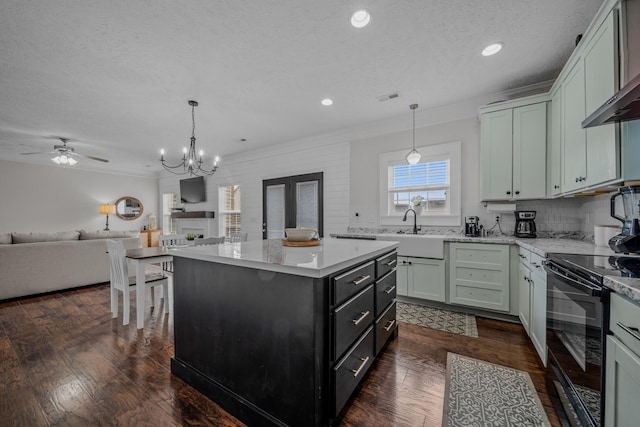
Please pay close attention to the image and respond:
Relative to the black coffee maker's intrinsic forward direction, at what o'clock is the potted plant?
The potted plant is roughly at 3 o'clock from the black coffee maker.

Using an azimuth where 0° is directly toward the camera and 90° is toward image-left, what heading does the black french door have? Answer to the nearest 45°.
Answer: approximately 45°

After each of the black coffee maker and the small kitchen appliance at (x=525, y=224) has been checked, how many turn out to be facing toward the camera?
2

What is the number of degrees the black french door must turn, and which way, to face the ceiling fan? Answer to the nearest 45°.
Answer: approximately 45° to its right

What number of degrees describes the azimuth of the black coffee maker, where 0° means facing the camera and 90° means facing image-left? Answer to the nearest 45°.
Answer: approximately 0°

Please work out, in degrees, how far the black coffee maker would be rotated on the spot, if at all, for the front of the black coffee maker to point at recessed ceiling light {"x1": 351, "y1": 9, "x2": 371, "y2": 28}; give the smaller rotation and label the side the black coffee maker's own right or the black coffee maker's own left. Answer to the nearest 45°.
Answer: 0° — it already faces it

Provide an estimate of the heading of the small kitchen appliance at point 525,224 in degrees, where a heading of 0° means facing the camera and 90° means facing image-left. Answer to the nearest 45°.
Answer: approximately 0°

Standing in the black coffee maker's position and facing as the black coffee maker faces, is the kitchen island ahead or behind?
ahead
